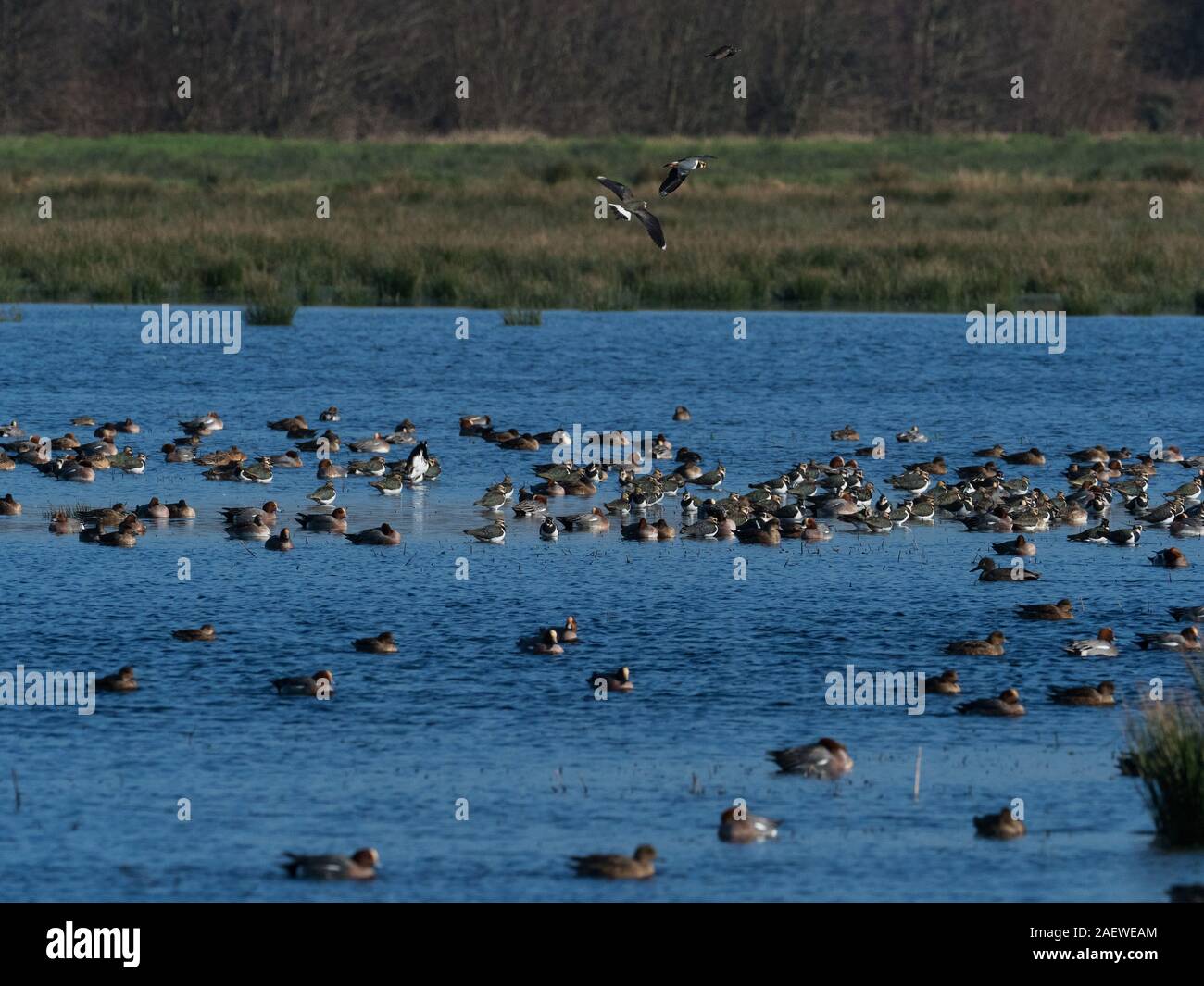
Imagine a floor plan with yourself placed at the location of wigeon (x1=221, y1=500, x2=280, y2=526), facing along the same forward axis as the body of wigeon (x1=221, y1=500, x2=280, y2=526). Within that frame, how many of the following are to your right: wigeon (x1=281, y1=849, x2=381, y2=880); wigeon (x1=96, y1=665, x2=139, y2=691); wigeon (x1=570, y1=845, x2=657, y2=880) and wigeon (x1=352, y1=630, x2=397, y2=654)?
4

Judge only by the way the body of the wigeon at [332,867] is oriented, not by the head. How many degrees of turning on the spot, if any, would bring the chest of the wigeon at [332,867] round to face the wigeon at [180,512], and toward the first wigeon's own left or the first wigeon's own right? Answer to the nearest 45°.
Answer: approximately 90° to the first wigeon's own left

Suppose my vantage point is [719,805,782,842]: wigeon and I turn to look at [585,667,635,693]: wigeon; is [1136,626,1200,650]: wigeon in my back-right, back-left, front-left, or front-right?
front-right

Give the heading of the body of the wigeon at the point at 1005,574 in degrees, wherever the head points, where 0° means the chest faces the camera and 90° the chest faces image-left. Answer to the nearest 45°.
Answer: approximately 90°

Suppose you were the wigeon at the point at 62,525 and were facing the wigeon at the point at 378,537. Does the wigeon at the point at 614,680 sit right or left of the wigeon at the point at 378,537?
right

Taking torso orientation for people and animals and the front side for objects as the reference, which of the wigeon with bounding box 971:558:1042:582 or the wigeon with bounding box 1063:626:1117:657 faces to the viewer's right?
the wigeon with bounding box 1063:626:1117:657

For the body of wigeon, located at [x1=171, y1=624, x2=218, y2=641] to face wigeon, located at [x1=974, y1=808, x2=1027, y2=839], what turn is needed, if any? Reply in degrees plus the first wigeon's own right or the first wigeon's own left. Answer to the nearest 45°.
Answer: approximately 45° to the first wigeon's own right

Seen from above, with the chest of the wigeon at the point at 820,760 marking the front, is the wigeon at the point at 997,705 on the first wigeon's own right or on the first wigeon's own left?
on the first wigeon's own left

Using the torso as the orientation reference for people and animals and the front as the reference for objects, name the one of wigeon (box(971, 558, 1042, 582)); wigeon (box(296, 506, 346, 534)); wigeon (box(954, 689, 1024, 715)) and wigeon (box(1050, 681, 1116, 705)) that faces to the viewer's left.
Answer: wigeon (box(971, 558, 1042, 582))

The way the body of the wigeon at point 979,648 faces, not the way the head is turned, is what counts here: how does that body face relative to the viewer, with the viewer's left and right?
facing to the right of the viewer

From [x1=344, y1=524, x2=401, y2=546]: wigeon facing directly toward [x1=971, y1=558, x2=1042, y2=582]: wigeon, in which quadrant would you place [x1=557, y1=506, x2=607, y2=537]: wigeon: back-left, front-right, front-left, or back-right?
front-left

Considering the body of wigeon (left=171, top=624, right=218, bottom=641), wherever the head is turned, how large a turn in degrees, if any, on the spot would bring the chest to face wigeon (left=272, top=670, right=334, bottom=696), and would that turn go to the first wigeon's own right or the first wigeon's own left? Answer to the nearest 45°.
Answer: approximately 45° to the first wigeon's own right

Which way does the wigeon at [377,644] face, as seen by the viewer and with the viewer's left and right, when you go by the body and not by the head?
facing to the right of the viewer

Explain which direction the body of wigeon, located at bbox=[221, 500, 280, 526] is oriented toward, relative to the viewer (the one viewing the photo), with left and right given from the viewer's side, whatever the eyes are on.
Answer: facing to the right of the viewer

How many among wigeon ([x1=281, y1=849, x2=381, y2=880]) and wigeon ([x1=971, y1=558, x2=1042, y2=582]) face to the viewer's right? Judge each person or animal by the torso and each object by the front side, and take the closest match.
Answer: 1
